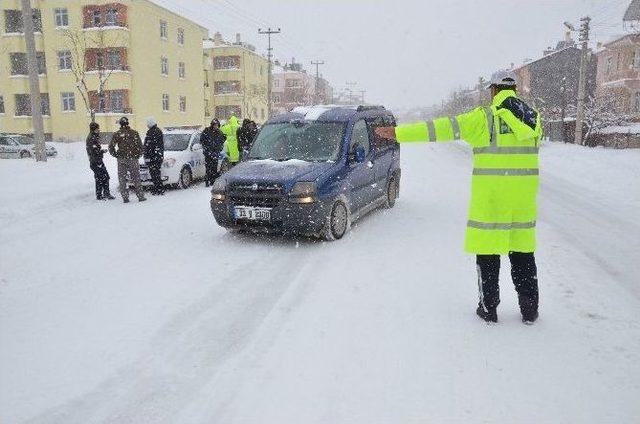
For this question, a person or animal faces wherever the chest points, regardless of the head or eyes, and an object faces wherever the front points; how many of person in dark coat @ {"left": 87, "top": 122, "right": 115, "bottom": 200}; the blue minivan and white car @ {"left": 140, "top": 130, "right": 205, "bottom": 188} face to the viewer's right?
1

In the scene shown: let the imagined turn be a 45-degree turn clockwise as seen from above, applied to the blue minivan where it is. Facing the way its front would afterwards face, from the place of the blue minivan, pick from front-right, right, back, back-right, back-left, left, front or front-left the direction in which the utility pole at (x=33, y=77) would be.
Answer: front-right

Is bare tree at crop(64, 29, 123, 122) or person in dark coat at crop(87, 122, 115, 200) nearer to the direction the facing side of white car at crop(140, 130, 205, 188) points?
the person in dark coat

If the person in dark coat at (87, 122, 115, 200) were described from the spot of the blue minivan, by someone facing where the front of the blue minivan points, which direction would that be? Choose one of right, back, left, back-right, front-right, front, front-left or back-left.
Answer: right

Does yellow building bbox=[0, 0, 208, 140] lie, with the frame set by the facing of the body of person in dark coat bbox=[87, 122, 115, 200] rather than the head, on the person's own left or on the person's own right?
on the person's own left

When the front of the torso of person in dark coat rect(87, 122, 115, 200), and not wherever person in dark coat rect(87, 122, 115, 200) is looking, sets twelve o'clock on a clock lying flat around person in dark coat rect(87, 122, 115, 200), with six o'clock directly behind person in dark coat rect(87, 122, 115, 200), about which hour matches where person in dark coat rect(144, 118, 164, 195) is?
person in dark coat rect(144, 118, 164, 195) is roughly at 12 o'clock from person in dark coat rect(87, 122, 115, 200).

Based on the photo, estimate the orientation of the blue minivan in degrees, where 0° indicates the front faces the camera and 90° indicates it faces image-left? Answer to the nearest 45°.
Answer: approximately 45°

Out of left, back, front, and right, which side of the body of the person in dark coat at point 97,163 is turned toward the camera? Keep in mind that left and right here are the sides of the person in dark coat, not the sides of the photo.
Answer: right

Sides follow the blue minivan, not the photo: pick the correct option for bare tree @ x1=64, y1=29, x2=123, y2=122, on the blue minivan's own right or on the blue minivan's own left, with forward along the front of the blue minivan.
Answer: on the blue minivan's own right

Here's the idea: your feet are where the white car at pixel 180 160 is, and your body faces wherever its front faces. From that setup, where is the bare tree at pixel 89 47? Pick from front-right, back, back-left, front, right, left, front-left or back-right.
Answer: back-right

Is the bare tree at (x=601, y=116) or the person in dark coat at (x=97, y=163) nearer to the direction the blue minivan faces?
the person in dark coat

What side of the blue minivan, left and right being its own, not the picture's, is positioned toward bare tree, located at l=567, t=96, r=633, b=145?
back
